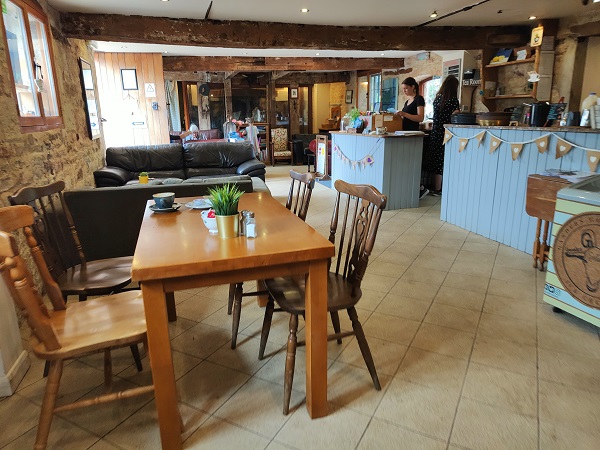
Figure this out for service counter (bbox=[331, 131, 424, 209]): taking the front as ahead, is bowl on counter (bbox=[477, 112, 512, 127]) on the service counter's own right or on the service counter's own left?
on the service counter's own left

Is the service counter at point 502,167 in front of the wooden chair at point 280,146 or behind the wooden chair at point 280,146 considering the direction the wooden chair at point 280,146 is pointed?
in front

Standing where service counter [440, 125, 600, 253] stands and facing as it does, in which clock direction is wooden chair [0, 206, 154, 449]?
The wooden chair is roughly at 11 o'clock from the service counter.

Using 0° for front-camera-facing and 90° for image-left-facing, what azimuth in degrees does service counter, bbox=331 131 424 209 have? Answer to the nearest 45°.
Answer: approximately 45°

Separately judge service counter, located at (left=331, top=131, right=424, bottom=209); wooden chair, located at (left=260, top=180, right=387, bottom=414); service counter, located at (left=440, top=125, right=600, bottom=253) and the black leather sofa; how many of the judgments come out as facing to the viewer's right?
0

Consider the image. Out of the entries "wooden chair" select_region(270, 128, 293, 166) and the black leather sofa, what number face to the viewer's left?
0

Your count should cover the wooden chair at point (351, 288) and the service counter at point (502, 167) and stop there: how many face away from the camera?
0

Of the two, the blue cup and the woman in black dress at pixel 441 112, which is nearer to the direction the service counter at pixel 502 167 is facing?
the blue cup

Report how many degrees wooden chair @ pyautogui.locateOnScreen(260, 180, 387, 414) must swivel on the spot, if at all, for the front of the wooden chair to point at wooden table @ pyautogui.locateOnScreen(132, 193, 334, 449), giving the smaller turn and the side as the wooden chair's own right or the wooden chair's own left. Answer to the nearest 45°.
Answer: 0° — it already faces it

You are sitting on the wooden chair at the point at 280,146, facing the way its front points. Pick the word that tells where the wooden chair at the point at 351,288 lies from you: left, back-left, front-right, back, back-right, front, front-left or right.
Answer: front-right

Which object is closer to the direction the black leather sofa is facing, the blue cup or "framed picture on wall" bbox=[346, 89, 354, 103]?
the blue cup

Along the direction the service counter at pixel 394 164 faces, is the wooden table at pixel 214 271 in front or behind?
in front

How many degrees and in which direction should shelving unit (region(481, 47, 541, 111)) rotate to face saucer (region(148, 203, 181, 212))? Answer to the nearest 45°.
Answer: approximately 45° to its left

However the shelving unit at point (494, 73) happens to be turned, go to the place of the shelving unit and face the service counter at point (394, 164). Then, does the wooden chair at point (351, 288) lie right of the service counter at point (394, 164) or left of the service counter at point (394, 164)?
left

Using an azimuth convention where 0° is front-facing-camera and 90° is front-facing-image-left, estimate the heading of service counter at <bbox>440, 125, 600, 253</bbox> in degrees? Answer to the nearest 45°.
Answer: approximately 45°

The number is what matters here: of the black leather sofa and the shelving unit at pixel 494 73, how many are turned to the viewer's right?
0

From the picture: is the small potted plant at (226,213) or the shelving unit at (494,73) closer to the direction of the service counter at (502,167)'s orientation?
the small potted plant
